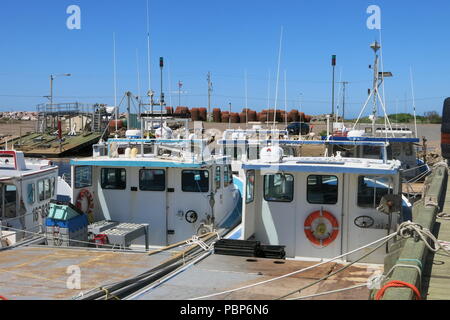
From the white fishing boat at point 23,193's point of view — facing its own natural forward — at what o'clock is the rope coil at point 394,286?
The rope coil is roughly at 4 o'clock from the white fishing boat.

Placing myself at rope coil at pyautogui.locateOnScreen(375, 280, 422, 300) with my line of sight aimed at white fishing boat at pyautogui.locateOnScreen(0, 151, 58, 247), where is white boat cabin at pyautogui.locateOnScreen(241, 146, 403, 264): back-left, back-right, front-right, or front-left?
front-right

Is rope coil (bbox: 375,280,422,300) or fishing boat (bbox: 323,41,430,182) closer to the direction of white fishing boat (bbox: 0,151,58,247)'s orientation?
the fishing boat

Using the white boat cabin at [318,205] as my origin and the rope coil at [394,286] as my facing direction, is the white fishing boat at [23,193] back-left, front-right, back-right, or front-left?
back-right

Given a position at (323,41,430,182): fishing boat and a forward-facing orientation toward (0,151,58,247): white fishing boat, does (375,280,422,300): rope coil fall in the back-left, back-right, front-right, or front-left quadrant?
front-left

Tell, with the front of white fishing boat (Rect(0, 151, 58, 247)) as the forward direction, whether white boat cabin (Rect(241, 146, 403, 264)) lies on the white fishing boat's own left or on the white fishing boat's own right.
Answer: on the white fishing boat's own right

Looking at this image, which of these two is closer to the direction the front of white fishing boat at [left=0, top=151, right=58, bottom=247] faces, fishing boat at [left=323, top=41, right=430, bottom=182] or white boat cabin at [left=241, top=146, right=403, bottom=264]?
the fishing boat

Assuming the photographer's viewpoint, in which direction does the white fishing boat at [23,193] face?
facing away from the viewer and to the right of the viewer

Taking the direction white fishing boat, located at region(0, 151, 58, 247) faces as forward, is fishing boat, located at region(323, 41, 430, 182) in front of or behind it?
in front

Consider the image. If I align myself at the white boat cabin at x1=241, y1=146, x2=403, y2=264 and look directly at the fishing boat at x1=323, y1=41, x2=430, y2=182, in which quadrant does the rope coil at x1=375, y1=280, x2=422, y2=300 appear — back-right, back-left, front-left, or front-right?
back-right

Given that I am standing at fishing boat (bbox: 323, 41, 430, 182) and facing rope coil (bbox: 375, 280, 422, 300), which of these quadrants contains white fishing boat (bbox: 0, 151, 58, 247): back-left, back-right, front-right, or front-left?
front-right
